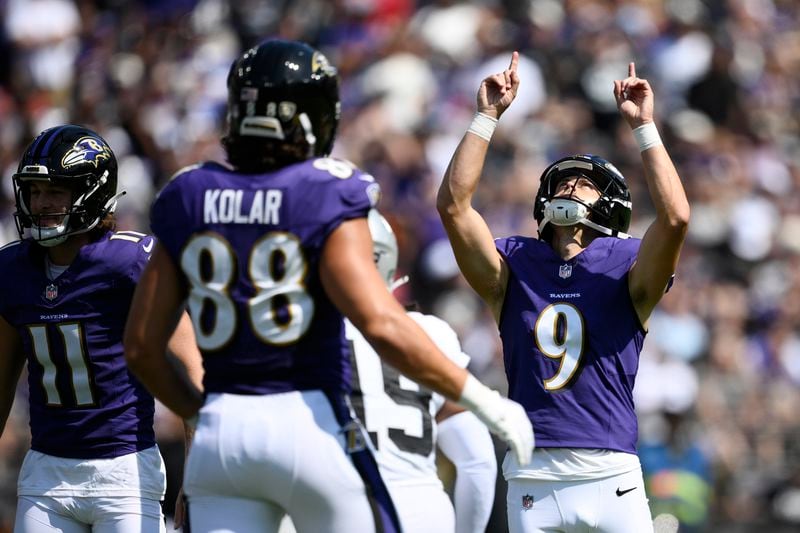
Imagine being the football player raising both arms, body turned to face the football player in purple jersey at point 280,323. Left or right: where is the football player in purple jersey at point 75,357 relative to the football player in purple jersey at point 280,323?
right

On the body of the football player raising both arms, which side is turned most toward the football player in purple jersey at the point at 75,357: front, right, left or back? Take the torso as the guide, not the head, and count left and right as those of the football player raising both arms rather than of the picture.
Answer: right

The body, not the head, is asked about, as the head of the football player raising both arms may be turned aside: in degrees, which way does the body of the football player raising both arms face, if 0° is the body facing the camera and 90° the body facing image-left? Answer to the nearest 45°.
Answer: approximately 0°

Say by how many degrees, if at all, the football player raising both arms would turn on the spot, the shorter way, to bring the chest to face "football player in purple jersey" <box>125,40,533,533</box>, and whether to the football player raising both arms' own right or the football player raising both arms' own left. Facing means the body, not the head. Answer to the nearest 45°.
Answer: approximately 45° to the football player raising both arms' own right
